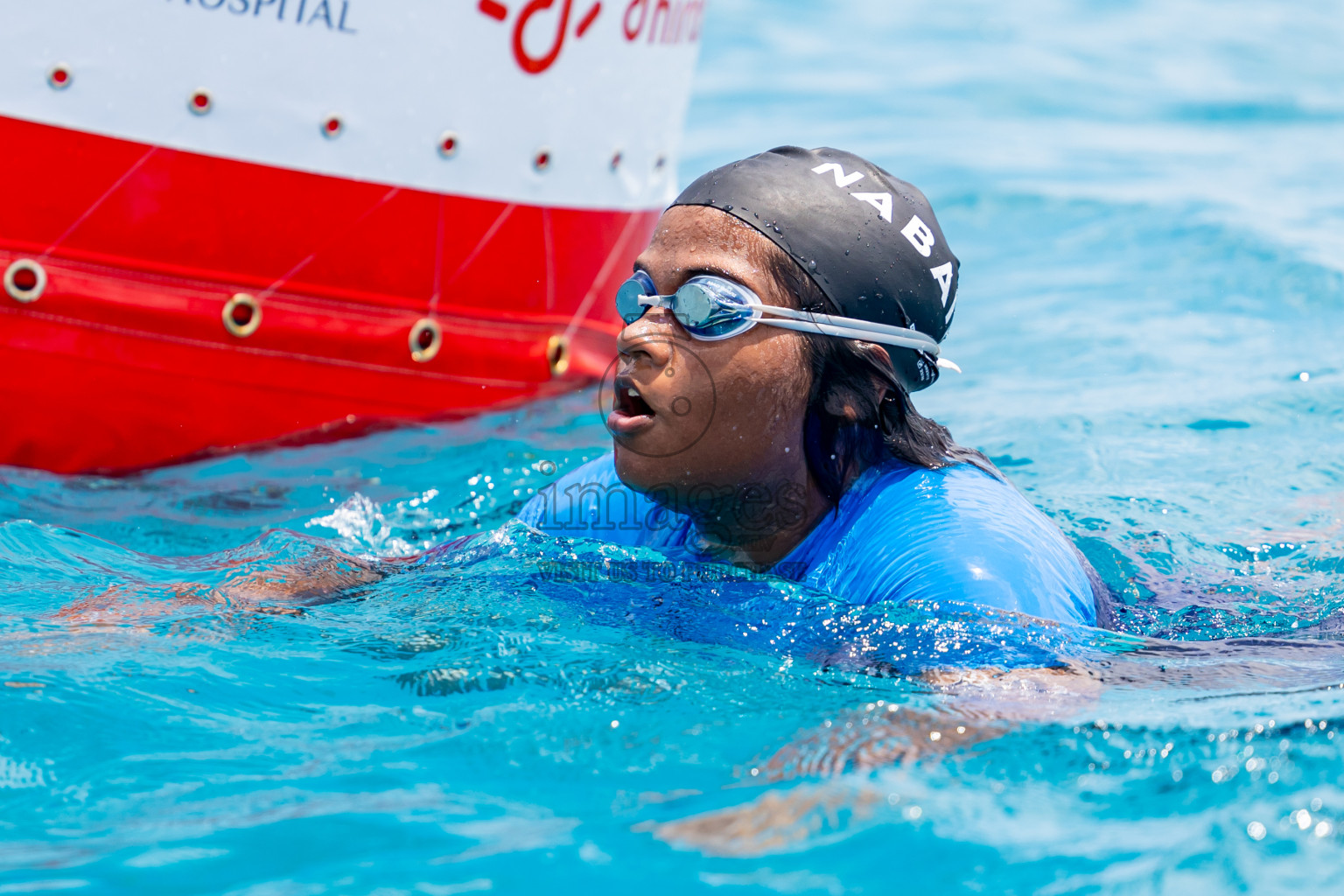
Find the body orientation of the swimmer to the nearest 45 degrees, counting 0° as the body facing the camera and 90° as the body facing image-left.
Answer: approximately 45°

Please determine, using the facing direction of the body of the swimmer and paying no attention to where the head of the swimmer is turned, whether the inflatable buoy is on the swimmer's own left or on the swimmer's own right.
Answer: on the swimmer's own right

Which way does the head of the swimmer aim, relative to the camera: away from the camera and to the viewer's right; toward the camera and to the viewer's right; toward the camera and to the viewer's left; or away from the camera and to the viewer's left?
toward the camera and to the viewer's left
